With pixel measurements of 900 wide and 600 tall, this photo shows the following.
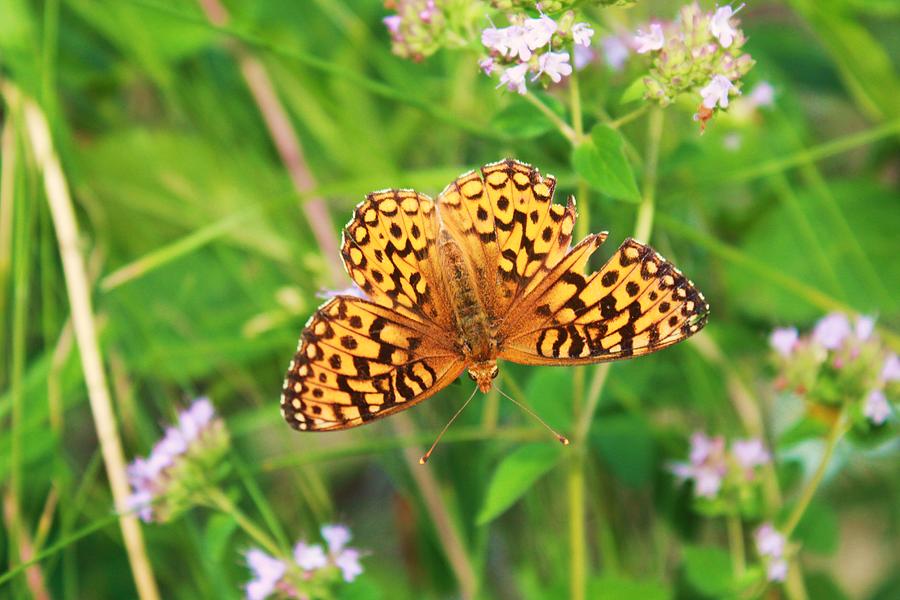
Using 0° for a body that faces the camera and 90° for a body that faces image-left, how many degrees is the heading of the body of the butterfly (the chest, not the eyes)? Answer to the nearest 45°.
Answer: approximately 0°

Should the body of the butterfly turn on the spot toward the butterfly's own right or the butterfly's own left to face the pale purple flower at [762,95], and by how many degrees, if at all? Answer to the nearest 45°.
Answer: approximately 135° to the butterfly's own left
